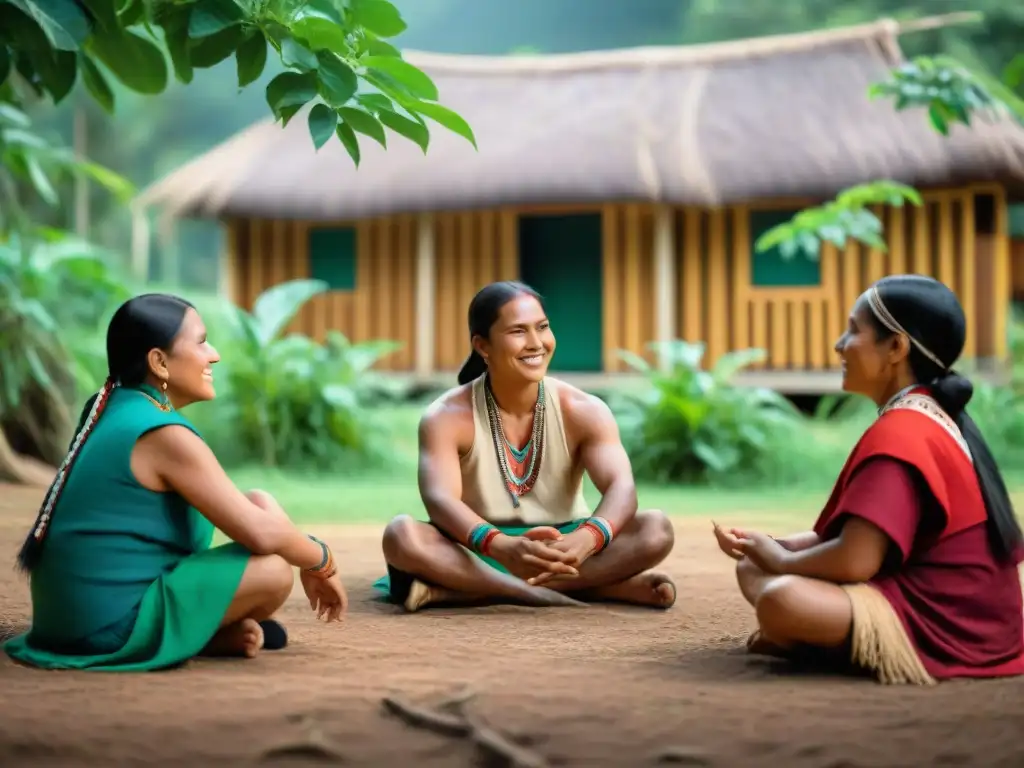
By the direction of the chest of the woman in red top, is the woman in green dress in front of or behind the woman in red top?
in front

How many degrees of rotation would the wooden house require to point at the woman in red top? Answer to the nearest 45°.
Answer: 0° — it already faces them

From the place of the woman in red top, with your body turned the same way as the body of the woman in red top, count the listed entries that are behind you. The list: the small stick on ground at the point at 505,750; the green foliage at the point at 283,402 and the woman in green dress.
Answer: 0

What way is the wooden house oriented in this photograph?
toward the camera

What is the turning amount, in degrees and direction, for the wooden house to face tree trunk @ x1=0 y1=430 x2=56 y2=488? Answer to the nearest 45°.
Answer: approximately 45° to its right

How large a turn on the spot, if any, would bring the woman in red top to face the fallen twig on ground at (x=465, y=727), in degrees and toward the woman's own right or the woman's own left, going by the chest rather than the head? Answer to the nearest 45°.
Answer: approximately 45° to the woman's own left

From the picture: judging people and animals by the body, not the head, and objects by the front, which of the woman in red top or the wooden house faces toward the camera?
the wooden house

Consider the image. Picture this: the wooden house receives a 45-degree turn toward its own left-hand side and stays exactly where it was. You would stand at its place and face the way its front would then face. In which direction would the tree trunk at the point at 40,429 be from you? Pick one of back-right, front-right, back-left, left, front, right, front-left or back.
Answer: right

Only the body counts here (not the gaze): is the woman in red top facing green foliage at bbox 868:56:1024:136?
no

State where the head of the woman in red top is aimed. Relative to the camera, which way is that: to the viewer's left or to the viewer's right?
to the viewer's left

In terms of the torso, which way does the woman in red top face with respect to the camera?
to the viewer's left

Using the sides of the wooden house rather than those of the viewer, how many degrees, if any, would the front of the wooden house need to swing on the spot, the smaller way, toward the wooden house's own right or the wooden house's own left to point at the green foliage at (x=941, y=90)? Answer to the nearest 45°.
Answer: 0° — it already faces it

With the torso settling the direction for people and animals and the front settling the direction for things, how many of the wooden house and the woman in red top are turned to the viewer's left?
1

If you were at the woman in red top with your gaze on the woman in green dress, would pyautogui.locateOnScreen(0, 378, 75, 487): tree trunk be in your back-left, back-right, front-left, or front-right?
front-right

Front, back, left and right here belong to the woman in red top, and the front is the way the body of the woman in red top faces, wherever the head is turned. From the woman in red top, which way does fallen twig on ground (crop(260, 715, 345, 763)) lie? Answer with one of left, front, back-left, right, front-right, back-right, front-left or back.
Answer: front-left

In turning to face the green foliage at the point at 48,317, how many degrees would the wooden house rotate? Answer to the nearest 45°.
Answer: approximately 45° to its right

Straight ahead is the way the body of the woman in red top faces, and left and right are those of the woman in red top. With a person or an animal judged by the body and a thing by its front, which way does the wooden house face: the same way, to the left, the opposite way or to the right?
to the left

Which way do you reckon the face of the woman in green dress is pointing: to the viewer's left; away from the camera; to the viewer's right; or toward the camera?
to the viewer's right

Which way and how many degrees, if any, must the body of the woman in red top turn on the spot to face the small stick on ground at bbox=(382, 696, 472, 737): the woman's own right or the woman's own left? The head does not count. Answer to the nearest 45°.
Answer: approximately 45° to the woman's own left

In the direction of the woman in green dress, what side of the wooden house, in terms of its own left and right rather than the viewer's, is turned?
front

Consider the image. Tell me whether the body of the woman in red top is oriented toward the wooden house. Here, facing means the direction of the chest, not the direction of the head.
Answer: no

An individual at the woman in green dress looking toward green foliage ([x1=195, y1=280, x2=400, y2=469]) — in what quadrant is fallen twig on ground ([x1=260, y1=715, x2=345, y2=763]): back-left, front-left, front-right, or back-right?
back-right
